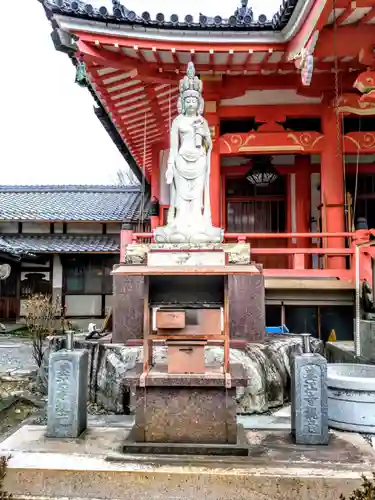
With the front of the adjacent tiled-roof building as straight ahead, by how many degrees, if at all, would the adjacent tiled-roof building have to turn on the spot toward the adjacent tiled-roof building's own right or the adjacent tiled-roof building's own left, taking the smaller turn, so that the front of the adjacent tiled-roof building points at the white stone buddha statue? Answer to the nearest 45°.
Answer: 0° — it already faces it

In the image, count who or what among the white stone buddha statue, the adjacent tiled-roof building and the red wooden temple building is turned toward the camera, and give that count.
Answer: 3

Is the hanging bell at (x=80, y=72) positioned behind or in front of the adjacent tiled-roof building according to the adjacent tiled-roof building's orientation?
in front

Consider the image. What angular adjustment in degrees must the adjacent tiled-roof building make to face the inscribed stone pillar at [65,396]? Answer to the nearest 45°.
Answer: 0° — it already faces it

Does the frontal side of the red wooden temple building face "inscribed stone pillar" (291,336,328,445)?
yes

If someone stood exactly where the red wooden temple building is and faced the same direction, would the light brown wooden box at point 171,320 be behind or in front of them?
in front

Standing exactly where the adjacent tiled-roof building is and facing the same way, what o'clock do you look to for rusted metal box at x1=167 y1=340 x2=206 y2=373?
The rusted metal box is roughly at 12 o'clock from the adjacent tiled-roof building.

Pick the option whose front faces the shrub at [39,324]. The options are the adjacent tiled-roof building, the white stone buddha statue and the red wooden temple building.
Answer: the adjacent tiled-roof building

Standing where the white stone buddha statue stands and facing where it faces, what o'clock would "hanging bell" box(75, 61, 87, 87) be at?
The hanging bell is roughly at 4 o'clock from the white stone buddha statue.
